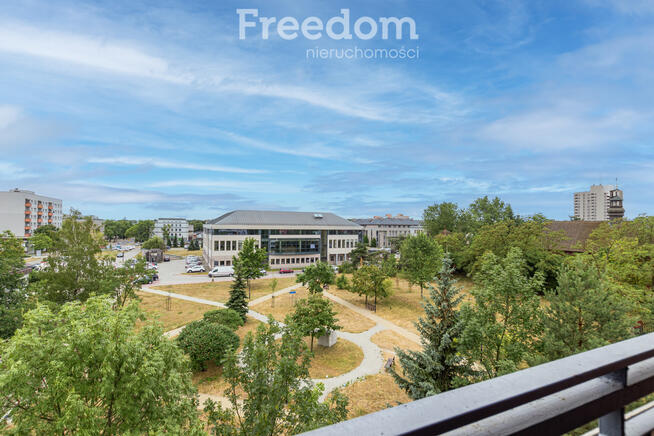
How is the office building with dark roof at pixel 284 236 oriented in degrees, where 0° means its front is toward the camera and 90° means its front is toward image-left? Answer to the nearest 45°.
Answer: approximately 0°

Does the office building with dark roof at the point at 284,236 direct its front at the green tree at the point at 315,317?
yes

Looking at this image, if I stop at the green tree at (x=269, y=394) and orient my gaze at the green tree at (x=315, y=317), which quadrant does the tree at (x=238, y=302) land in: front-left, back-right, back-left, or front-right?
front-left

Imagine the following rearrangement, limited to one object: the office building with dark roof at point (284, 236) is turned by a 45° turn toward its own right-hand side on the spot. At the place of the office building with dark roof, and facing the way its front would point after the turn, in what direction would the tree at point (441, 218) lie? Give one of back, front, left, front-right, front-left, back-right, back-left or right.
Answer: back-left

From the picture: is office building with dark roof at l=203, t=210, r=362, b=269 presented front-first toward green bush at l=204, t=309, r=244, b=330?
yes

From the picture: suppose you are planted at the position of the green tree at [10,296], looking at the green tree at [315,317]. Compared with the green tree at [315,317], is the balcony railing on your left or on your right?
right

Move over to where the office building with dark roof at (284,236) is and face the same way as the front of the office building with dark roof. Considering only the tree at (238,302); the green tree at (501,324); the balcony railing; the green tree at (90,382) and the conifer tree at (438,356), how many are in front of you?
5

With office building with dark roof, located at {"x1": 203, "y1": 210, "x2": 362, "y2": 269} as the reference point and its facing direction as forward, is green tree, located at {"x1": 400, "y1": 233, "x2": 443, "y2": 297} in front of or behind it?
in front

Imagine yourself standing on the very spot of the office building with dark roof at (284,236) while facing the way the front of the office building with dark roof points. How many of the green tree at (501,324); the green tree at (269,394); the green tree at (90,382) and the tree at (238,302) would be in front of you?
4

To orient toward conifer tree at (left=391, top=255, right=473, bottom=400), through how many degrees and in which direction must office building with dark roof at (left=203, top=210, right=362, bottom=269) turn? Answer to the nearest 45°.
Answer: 0° — it already faces it

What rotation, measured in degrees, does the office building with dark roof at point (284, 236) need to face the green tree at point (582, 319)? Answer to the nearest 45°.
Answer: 0° — it already faces it

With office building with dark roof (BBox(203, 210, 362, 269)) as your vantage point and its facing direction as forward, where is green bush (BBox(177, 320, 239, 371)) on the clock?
The green bush is roughly at 12 o'clock from the office building with dark roof.

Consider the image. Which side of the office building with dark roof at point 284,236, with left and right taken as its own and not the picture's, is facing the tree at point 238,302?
front

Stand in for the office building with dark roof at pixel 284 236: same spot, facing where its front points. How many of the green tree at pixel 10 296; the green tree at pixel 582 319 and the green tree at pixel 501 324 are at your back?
0

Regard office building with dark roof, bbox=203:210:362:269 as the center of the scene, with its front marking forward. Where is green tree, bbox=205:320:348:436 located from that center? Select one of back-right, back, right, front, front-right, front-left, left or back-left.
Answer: front

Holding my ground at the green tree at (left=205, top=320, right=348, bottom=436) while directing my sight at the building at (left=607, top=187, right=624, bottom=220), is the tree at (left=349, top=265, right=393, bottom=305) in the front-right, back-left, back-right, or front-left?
front-left
